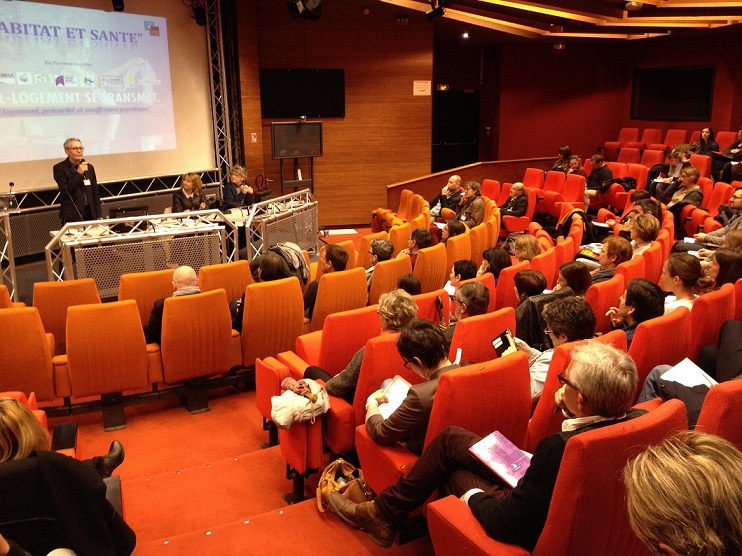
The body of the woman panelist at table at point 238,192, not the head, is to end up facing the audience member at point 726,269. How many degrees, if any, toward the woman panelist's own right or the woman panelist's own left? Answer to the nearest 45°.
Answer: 0° — they already face them

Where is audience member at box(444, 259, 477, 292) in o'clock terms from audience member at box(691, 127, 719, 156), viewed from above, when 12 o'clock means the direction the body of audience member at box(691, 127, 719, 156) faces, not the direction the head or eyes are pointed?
audience member at box(444, 259, 477, 292) is roughly at 11 o'clock from audience member at box(691, 127, 719, 156).

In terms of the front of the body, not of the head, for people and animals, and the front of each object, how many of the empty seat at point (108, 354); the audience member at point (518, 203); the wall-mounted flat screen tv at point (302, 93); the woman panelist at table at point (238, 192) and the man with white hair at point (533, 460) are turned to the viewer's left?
2

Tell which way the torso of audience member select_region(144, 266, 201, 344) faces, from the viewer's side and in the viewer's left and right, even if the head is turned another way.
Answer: facing away from the viewer

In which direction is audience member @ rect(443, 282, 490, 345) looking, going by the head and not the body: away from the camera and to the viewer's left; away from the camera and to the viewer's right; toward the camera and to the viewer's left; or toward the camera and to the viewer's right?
away from the camera and to the viewer's left

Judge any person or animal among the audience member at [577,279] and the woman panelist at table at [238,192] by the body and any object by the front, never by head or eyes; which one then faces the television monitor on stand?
the audience member

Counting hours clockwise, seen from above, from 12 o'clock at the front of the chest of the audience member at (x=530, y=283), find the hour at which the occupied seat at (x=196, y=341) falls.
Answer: The occupied seat is roughly at 10 o'clock from the audience member.

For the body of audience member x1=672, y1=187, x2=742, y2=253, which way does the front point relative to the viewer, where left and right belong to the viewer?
facing to the left of the viewer

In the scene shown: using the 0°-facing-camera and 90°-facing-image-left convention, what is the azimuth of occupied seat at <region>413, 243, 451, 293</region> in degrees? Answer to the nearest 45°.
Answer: approximately 135°

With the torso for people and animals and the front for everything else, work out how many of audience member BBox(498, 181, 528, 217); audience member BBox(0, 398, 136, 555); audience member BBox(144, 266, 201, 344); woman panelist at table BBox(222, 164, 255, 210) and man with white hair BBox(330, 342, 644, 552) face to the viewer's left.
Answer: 2

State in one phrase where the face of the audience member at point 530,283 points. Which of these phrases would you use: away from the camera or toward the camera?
away from the camera
